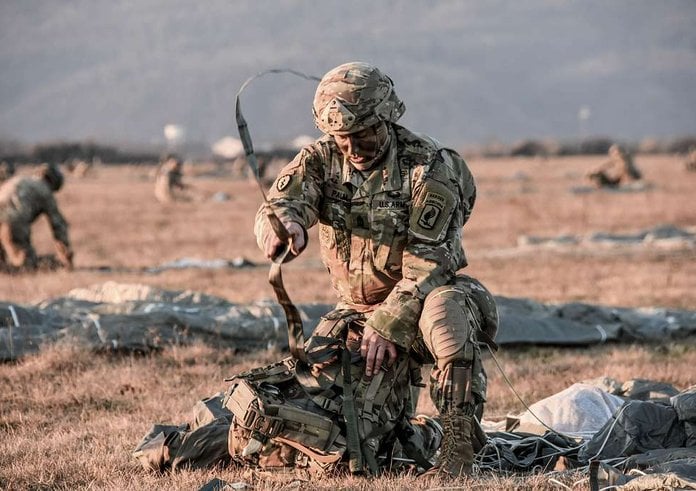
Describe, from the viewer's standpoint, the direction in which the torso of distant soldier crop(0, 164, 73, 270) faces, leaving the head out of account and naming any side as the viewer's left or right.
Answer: facing to the right of the viewer

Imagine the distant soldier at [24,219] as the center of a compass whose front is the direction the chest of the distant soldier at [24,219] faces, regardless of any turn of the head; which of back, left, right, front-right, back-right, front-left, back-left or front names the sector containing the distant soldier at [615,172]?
front-left
